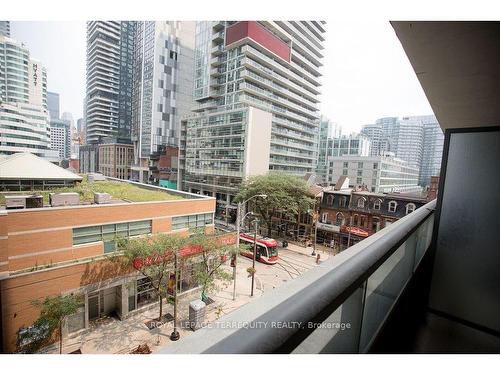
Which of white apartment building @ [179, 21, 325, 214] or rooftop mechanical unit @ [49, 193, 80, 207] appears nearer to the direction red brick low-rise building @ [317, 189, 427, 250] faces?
the rooftop mechanical unit

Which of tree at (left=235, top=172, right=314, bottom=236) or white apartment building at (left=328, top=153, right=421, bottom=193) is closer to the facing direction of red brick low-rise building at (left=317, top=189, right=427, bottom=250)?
the tree

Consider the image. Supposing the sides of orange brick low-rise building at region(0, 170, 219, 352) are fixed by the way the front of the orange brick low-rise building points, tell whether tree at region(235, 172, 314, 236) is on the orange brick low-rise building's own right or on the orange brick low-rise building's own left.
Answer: on the orange brick low-rise building's own left

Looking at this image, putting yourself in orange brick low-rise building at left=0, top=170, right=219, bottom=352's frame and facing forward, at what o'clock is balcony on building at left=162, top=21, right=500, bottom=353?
The balcony on building is roughly at 1 o'clock from the orange brick low-rise building.

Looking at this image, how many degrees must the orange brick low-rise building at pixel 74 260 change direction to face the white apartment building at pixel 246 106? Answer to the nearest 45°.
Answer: approximately 90° to its left

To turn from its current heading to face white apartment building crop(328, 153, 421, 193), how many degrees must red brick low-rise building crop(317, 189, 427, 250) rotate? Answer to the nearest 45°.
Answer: approximately 135° to its right

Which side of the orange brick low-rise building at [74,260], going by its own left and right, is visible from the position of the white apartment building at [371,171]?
left

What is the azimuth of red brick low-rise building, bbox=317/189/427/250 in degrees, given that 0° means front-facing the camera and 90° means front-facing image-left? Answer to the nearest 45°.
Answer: approximately 45°

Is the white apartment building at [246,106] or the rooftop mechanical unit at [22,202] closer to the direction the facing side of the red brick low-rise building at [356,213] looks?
the rooftop mechanical unit
